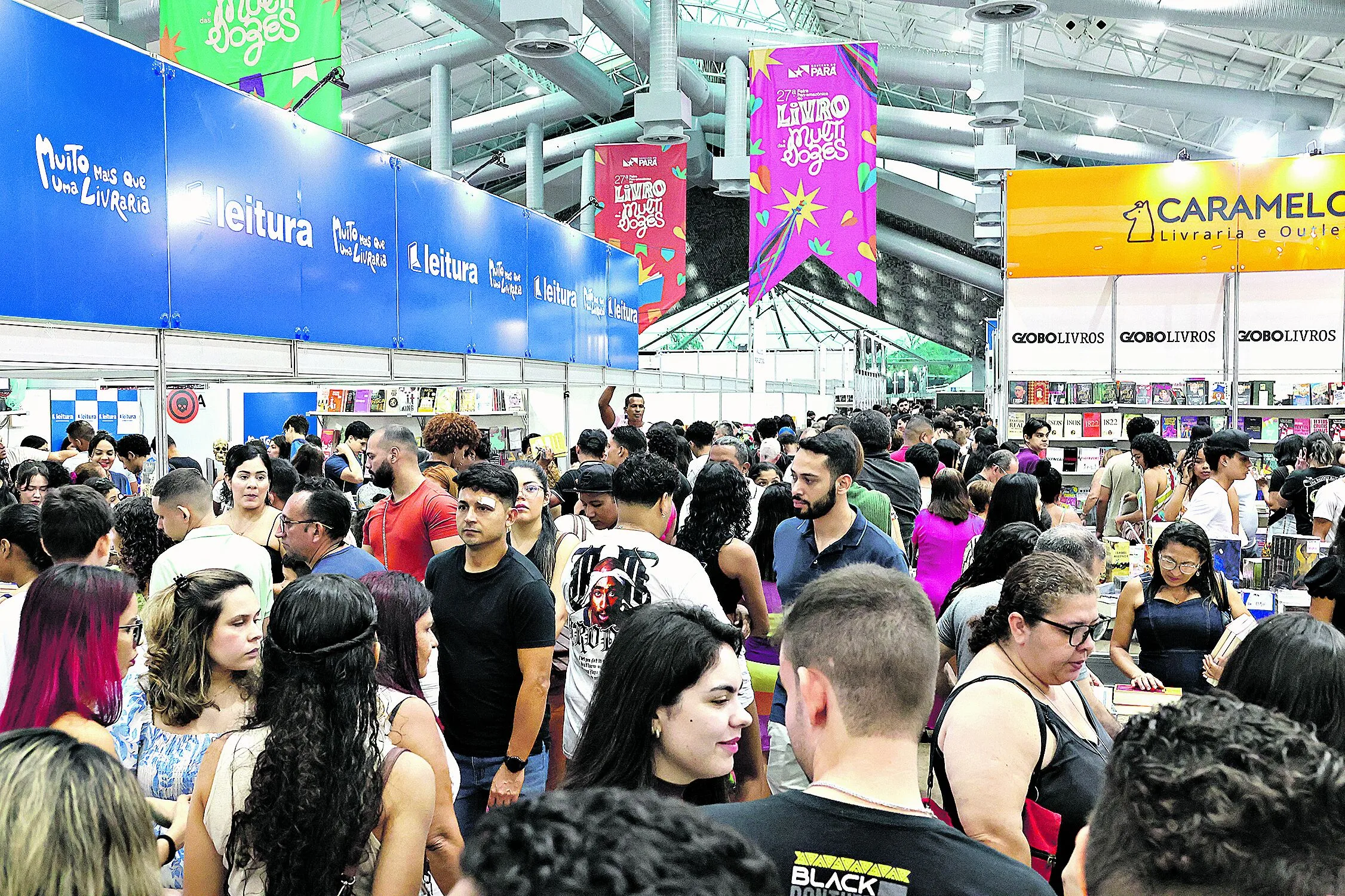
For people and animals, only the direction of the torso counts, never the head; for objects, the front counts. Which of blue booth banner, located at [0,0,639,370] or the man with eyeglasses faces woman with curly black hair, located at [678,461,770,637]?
the blue booth banner

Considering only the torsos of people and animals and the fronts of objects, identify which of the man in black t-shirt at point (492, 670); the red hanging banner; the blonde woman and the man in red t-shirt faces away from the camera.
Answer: the blonde woman

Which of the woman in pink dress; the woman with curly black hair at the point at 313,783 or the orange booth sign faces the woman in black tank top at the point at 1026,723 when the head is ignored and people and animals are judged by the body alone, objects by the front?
the orange booth sign

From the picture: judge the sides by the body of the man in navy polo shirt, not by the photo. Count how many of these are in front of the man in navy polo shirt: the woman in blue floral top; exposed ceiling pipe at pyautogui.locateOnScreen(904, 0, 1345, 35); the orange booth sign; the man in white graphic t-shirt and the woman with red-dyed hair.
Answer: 3

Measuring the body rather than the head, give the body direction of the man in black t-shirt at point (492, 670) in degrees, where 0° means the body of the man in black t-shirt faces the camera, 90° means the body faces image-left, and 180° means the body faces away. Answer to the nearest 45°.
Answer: approximately 45°

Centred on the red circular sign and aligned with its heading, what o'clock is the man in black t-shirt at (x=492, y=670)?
The man in black t-shirt is roughly at 12 o'clock from the red circular sign.

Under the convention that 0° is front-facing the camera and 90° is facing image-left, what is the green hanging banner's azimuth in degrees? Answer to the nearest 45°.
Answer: approximately 0°

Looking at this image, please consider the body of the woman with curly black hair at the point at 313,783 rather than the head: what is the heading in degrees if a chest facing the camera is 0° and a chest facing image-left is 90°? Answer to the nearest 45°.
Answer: approximately 180°

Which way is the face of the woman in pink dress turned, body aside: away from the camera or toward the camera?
away from the camera
